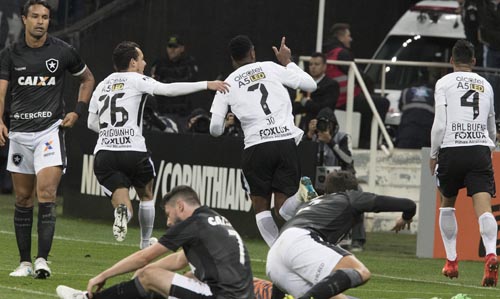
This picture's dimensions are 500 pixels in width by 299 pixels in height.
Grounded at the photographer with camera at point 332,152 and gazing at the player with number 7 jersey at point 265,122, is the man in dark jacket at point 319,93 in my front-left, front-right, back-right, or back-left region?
back-right

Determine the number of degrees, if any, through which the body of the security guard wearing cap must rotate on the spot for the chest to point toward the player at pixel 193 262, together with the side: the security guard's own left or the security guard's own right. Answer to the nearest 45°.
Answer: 0° — they already face them

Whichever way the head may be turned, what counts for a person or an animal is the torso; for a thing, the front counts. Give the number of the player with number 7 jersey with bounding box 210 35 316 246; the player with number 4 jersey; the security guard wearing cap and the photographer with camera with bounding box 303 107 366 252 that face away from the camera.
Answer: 2

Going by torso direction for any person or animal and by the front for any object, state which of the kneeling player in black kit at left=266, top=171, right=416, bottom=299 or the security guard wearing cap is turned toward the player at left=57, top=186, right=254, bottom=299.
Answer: the security guard wearing cap

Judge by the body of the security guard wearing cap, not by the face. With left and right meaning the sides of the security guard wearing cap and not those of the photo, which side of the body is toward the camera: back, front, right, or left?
front

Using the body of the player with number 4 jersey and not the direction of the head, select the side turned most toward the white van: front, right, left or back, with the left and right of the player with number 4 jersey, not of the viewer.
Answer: front

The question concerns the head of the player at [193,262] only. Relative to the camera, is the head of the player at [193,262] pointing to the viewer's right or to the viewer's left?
to the viewer's left

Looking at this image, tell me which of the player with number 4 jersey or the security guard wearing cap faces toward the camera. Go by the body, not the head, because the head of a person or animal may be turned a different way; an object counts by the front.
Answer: the security guard wearing cap

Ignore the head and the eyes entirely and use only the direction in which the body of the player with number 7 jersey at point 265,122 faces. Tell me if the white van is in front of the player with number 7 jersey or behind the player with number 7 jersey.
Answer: in front

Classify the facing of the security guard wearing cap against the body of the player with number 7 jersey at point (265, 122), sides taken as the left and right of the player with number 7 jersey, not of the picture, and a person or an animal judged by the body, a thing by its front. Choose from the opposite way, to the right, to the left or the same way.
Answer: the opposite way

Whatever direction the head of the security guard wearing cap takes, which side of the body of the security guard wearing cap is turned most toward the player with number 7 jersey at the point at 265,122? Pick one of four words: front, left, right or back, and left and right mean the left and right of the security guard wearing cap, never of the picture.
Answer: front

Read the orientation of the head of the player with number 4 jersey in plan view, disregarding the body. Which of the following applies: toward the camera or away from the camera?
away from the camera

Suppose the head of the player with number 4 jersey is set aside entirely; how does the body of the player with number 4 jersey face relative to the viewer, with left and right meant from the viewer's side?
facing away from the viewer

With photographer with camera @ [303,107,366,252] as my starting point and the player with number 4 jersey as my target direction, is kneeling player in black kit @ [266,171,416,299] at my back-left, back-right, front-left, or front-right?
front-right

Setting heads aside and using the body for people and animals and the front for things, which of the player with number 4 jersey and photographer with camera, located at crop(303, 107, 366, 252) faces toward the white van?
the player with number 4 jersey

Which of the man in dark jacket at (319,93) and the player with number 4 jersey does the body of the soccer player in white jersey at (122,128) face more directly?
the man in dark jacket

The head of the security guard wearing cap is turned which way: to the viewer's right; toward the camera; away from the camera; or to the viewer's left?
toward the camera

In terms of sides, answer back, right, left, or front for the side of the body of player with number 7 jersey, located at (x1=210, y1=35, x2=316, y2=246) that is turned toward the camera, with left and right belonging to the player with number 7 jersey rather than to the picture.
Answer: back

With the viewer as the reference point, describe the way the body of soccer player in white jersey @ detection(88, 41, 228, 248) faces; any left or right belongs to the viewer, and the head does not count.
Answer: facing away from the viewer and to the right of the viewer
